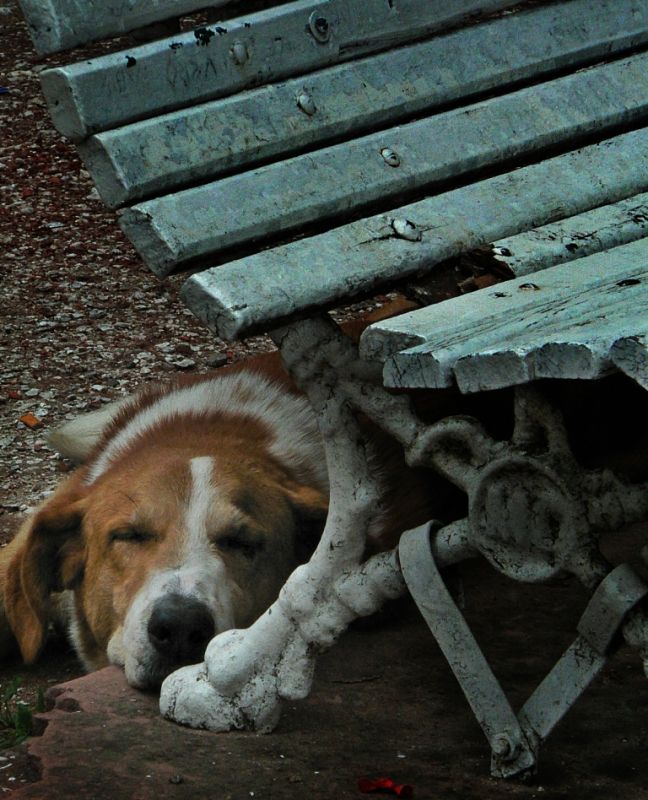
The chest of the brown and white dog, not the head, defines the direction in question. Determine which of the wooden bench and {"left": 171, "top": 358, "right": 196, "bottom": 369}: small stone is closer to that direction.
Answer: the wooden bench

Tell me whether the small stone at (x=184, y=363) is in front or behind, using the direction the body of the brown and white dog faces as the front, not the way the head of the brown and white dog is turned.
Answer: behind

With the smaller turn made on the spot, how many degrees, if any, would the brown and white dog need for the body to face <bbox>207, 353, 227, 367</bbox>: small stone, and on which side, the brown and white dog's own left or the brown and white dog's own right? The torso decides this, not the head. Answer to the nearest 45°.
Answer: approximately 180°
